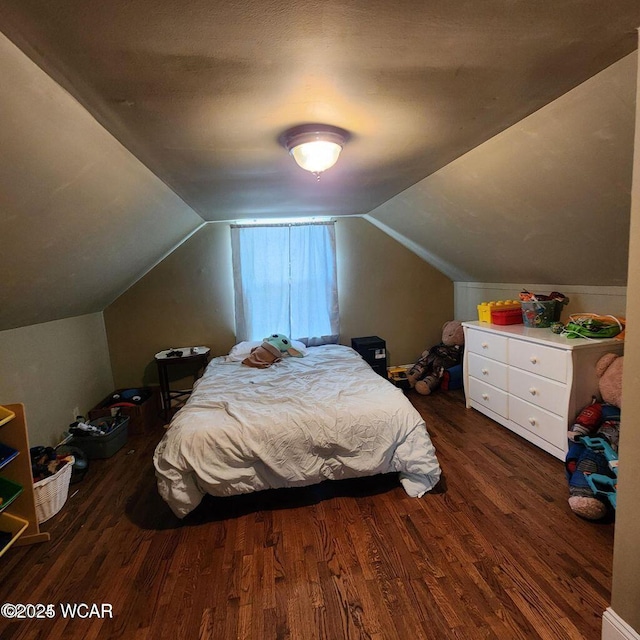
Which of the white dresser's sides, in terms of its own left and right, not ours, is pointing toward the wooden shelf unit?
front

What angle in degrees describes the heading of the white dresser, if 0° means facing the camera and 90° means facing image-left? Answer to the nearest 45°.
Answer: approximately 45°

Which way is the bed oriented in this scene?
toward the camera

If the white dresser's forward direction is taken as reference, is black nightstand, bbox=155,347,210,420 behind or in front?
in front

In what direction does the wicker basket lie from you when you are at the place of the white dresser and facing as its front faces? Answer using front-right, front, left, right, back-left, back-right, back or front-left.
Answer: front

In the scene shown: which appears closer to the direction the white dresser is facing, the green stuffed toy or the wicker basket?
the wicker basket

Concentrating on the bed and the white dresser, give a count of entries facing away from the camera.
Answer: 0

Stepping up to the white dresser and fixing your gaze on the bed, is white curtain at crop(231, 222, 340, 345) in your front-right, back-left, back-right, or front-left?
front-right

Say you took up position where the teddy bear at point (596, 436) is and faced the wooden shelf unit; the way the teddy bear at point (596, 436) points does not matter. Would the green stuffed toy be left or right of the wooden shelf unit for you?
right

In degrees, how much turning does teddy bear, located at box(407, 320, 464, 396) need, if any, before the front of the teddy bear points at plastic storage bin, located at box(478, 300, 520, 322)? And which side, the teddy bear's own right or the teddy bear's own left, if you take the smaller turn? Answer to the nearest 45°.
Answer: approximately 90° to the teddy bear's own left

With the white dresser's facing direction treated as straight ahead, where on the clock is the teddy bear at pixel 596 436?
The teddy bear is roughly at 9 o'clock from the white dresser.

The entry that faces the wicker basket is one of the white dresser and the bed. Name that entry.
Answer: the white dresser

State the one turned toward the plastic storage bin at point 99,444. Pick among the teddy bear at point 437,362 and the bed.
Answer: the teddy bear

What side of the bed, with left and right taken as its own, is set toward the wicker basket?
right

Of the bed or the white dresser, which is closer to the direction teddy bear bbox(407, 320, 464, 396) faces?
the bed
